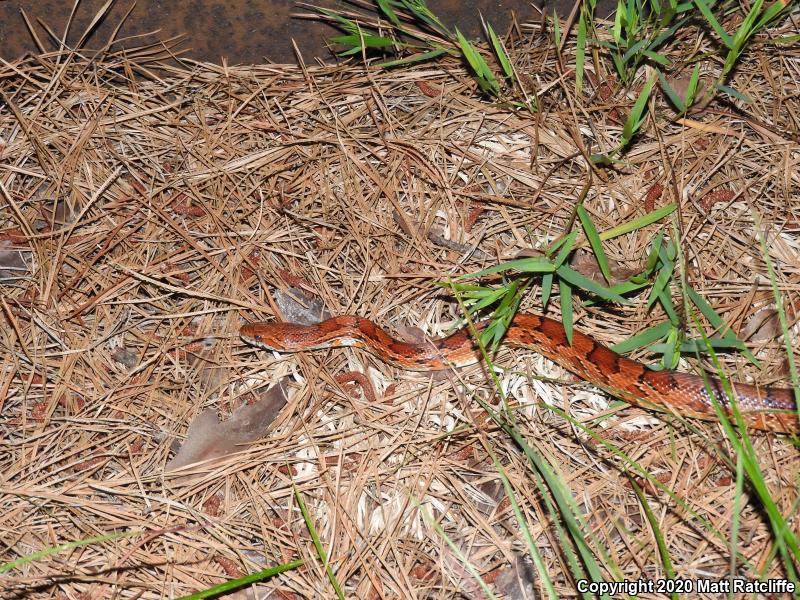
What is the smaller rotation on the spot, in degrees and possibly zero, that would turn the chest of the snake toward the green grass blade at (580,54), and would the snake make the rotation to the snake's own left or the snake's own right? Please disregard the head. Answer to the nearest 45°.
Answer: approximately 90° to the snake's own right

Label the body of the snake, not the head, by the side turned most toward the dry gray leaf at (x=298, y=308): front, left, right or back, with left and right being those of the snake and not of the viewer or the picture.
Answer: front

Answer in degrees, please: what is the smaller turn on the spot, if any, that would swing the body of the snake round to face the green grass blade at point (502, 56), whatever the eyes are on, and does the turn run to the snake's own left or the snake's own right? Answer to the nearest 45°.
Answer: approximately 90° to the snake's own right

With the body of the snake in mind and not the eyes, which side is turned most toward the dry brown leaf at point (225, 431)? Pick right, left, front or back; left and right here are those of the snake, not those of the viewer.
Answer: front

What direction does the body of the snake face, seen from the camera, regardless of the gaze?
to the viewer's left

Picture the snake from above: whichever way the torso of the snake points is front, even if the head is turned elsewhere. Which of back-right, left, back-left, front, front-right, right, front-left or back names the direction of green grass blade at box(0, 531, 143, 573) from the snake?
front-left

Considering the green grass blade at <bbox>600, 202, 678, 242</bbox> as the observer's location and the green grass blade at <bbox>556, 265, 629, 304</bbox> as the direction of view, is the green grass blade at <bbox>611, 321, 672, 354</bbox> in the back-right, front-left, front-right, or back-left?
front-left
